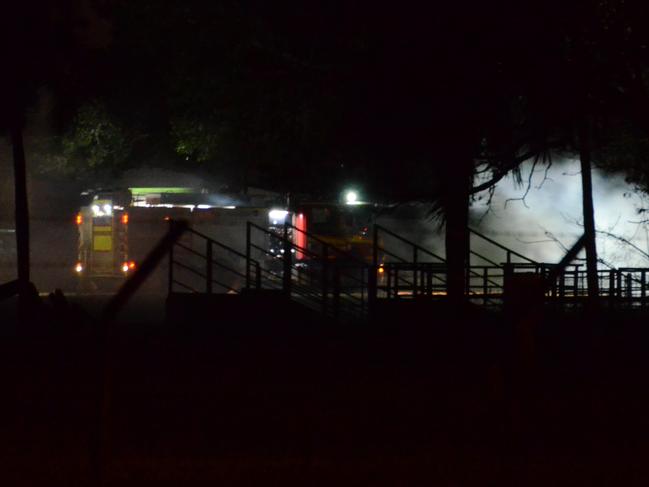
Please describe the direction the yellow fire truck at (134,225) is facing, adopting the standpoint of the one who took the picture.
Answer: facing away from the viewer and to the right of the viewer

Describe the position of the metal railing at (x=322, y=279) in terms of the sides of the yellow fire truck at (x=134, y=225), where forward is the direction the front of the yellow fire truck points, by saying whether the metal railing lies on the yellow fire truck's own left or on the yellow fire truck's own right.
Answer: on the yellow fire truck's own right
